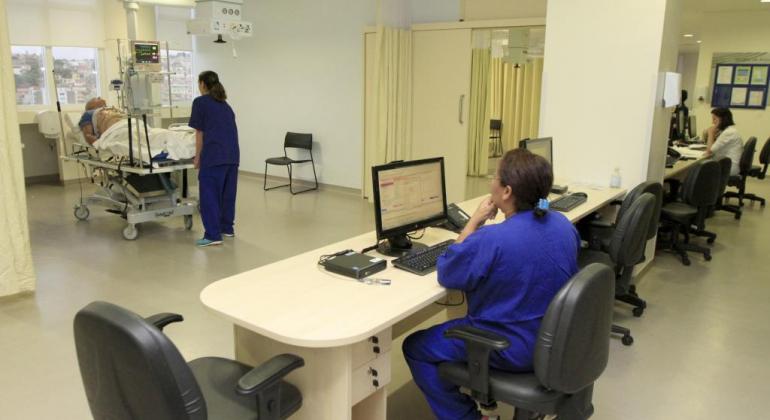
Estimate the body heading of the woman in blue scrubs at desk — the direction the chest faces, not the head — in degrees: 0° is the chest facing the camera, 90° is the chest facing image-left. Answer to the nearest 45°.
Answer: approximately 135°

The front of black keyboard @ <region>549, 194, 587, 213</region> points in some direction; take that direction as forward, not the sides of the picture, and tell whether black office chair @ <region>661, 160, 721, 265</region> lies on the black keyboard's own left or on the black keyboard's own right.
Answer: on the black keyboard's own left

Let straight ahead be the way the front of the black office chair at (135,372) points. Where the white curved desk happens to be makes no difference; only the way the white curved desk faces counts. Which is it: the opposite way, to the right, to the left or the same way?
to the right

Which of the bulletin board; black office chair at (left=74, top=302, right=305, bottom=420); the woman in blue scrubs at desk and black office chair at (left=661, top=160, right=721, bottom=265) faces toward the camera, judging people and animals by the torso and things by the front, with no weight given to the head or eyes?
the bulletin board

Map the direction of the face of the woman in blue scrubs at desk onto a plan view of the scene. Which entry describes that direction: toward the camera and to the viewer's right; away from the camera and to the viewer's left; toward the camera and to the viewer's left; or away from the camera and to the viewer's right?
away from the camera and to the viewer's left

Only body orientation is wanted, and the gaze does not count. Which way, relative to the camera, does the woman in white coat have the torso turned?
to the viewer's left

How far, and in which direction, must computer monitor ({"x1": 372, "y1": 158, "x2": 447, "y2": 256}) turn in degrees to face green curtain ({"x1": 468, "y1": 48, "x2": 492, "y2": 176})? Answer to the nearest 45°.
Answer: approximately 135° to its left

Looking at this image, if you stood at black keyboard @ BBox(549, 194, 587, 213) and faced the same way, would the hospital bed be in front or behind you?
behind

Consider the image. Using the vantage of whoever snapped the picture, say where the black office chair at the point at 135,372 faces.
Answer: facing away from the viewer and to the right of the viewer

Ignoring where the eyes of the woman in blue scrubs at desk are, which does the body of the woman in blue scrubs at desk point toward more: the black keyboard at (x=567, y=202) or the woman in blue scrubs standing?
the woman in blue scrubs standing

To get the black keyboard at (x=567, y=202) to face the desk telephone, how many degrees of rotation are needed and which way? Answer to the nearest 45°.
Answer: approximately 90° to its right

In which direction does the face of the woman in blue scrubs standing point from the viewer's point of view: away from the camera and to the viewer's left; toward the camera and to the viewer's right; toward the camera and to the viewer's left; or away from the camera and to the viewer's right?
away from the camera and to the viewer's left

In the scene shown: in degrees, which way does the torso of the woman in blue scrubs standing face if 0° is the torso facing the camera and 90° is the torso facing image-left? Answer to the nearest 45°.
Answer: approximately 135°

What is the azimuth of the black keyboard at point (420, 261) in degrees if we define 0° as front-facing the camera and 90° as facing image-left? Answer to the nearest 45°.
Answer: approximately 315°
